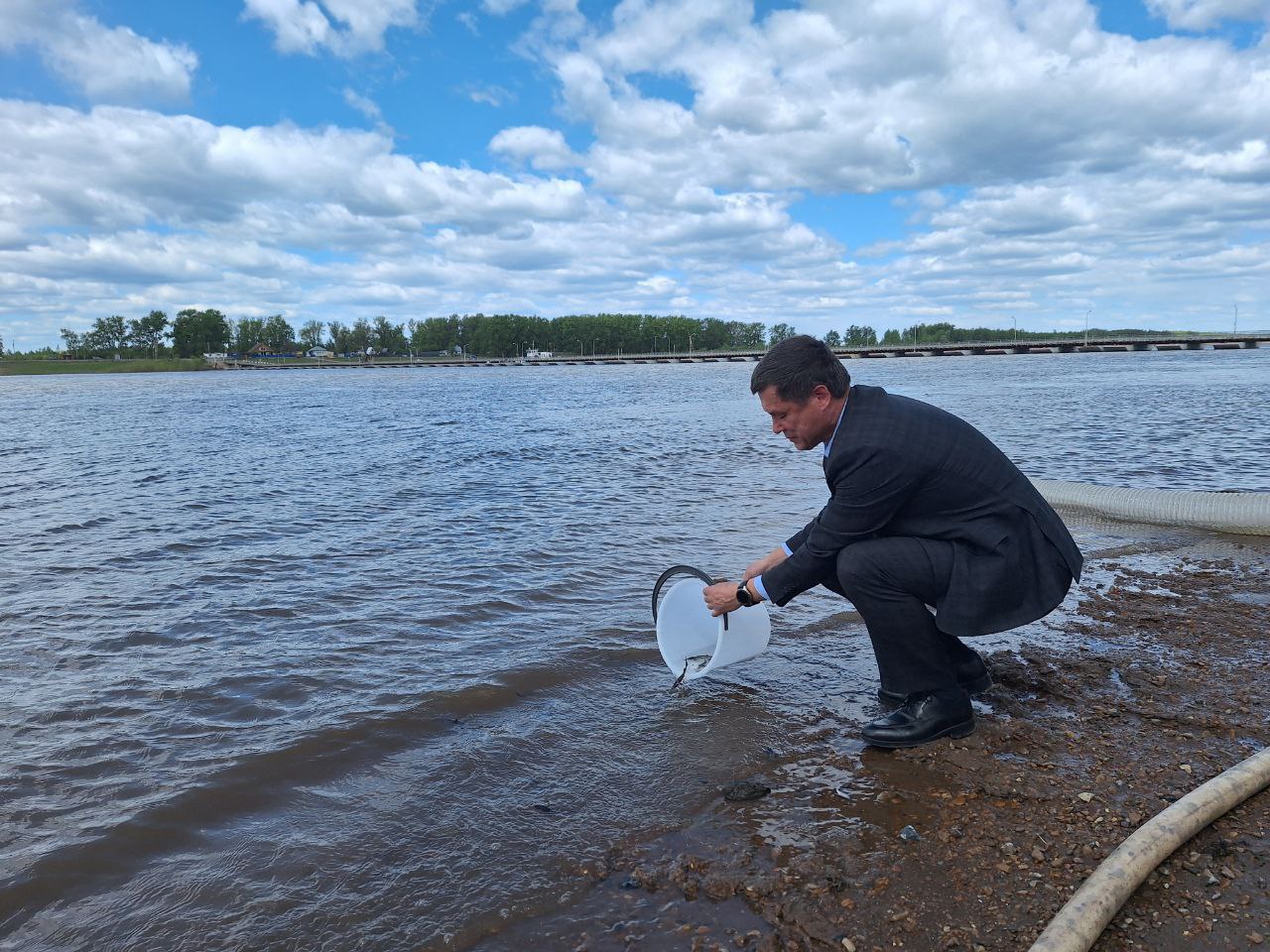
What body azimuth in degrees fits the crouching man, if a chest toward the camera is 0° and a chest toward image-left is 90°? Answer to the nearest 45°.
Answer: approximately 90°

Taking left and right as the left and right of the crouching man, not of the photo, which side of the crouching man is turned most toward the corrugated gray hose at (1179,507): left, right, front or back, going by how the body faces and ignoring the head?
right

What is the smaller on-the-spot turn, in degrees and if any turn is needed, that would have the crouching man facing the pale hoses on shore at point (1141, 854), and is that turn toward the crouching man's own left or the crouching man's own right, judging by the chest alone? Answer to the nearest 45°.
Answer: approximately 135° to the crouching man's own left
